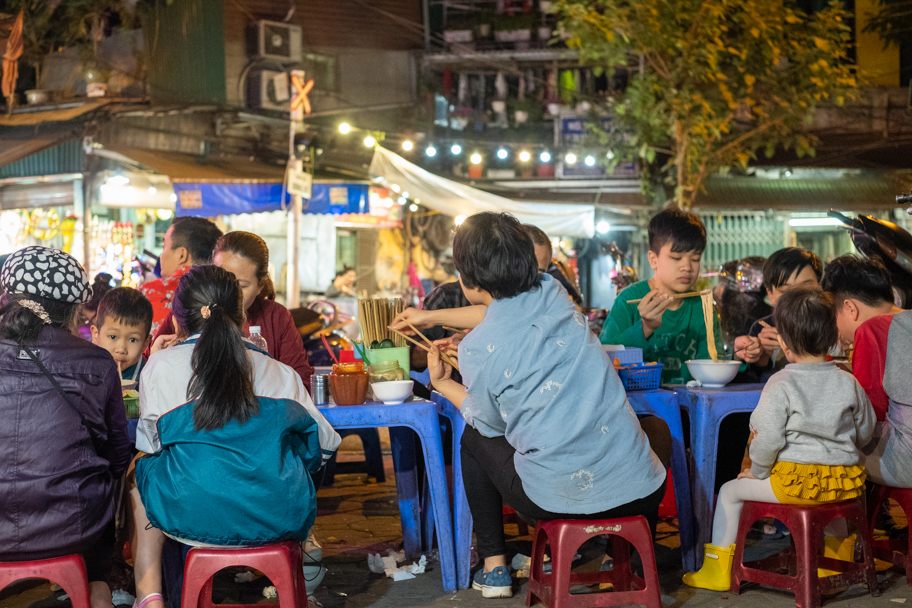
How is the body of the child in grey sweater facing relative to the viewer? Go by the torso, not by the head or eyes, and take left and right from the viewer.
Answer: facing away from the viewer and to the left of the viewer

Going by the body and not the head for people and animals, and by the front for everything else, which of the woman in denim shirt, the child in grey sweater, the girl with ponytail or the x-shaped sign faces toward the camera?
the x-shaped sign

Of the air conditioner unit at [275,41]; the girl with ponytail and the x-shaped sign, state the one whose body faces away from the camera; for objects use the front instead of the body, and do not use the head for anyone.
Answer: the girl with ponytail

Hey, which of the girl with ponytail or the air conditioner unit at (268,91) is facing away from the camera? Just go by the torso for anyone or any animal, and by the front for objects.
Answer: the girl with ponytail

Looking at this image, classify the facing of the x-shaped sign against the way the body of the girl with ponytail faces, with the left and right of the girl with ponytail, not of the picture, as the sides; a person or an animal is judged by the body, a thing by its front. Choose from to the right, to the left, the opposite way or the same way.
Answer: the opposite way

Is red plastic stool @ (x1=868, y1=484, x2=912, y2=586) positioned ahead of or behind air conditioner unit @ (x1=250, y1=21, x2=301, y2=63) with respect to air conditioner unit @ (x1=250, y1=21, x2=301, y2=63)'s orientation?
ahead

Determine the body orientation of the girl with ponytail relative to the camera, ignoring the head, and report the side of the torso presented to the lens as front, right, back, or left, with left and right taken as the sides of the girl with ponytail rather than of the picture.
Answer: back

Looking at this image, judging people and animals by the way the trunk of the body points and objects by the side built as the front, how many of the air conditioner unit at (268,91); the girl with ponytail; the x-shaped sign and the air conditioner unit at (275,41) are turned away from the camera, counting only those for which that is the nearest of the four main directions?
1

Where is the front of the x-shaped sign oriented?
toward the camera

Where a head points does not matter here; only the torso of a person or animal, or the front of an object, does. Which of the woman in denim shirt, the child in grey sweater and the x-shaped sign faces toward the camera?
the x-shaped sign

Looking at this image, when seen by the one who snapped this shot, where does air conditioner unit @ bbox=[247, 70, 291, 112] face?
facing the viewer and to the right of the viewer

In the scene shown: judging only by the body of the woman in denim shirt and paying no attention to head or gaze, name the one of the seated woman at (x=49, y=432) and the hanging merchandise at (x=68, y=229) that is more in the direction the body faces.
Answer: the hanging merchandise

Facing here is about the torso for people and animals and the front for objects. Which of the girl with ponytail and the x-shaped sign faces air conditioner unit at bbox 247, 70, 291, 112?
the girl with ponytail

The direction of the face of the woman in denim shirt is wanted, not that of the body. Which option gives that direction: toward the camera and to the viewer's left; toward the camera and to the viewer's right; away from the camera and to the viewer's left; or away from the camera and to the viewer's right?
away from the camera and to the viewer's left

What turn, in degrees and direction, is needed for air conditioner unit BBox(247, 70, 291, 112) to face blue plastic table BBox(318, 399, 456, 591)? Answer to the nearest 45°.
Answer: approximately 45° to its right

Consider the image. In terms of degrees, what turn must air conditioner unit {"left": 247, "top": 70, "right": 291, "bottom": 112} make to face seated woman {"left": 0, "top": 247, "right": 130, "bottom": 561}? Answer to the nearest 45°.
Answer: approximately 45° to its right

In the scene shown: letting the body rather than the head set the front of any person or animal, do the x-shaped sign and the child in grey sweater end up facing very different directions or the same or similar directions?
very different directions

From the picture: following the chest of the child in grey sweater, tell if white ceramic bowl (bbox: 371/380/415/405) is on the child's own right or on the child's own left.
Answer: on the child's own left
